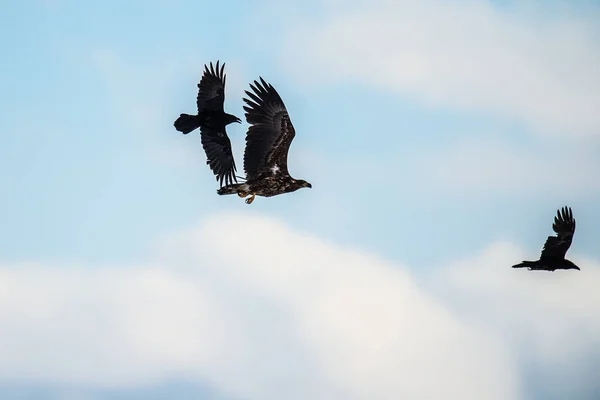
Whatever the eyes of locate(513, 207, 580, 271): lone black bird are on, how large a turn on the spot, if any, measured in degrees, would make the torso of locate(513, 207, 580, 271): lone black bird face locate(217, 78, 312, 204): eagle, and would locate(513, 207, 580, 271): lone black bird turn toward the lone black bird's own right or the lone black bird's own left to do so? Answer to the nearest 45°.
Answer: approximately 135° to the lone black bird's own right

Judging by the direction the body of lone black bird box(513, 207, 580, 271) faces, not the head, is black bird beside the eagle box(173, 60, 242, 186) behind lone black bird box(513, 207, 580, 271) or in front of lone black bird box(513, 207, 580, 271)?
behind

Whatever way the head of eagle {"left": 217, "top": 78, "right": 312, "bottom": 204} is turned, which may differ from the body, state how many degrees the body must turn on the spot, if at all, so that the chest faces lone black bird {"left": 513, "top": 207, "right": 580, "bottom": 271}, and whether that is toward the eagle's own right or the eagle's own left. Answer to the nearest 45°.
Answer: approximately 45° to the eagle's own left

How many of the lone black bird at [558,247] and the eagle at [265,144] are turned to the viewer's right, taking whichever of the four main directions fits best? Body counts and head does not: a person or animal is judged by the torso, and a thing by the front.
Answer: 2

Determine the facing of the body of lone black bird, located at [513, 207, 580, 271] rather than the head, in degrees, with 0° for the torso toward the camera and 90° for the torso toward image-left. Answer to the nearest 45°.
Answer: approximately 270°

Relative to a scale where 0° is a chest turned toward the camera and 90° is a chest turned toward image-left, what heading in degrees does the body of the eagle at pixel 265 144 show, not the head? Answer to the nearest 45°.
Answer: approximately 270°
